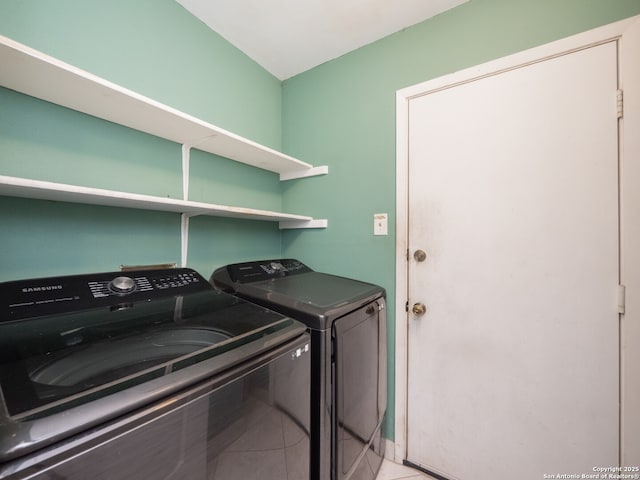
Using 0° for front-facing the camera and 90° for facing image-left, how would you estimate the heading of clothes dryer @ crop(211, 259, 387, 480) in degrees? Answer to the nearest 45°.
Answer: approximately 315°

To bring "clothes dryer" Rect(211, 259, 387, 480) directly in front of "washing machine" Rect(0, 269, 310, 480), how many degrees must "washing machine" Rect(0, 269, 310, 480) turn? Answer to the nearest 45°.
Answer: approximately 45° to its left

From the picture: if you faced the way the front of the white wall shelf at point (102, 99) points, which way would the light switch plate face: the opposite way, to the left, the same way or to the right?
to the right

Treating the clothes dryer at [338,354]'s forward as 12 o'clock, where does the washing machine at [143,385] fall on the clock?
The washing machine is roughly at 3 o'clock from the clothes dryer.

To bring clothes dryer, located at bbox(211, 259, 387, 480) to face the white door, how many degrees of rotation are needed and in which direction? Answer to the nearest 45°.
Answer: approximately 45° to its left

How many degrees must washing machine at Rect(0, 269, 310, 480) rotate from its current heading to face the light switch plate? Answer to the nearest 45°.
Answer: approximately 45° to its left
